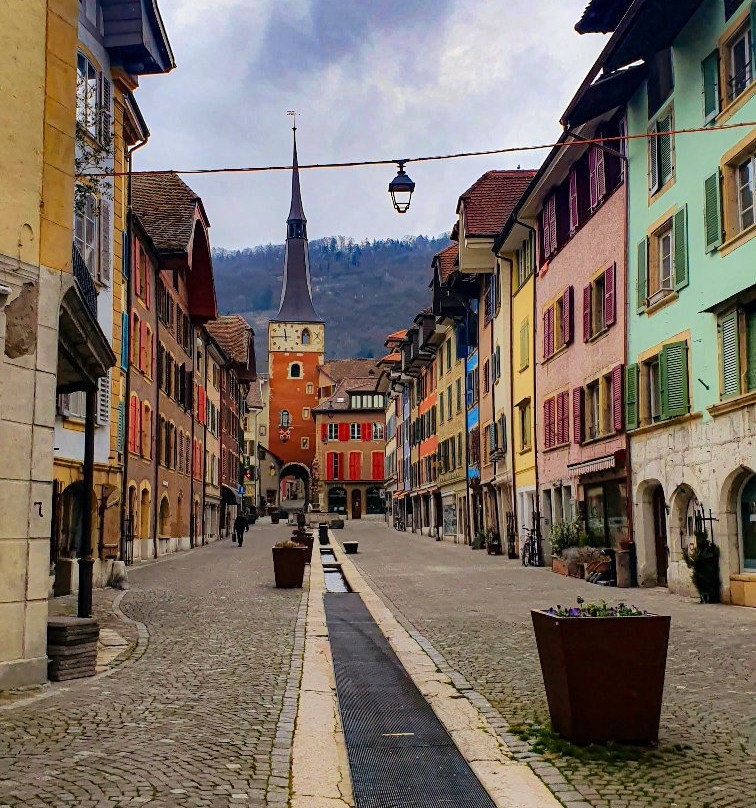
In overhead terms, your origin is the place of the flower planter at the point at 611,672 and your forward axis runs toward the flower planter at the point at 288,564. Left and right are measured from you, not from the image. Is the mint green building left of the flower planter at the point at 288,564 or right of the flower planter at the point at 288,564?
right

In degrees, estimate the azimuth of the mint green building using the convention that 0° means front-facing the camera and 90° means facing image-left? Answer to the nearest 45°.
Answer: approximately 45°

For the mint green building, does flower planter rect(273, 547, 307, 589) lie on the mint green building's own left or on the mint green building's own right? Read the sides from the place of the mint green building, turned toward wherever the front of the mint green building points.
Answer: on the mint green building's own right

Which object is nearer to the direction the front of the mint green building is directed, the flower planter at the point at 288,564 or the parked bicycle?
the flower planter

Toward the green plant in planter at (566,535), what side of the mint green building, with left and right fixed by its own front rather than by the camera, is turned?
right
